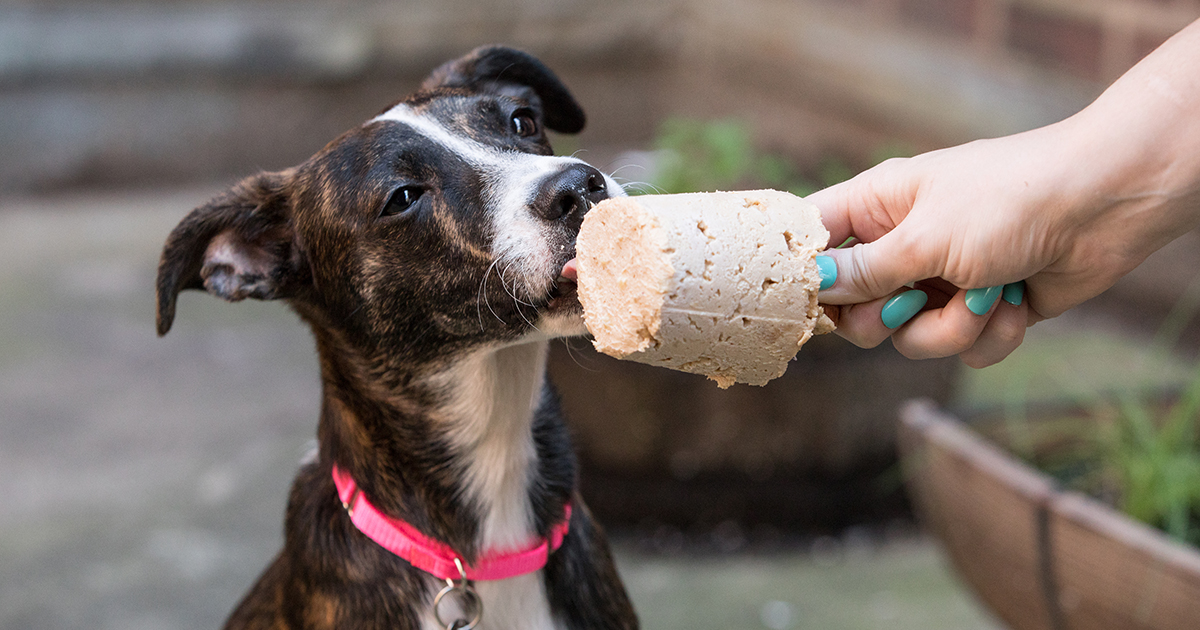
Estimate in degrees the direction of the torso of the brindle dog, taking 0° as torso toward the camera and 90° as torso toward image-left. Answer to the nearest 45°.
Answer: approximately 315°

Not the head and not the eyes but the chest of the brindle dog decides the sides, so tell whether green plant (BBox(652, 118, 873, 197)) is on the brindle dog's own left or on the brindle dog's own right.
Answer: on the brindle dog's own left

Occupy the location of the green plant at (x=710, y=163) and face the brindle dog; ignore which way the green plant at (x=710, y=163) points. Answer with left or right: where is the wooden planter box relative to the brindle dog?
left

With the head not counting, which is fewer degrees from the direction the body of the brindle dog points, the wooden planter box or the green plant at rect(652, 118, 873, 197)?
the wooden planter box
